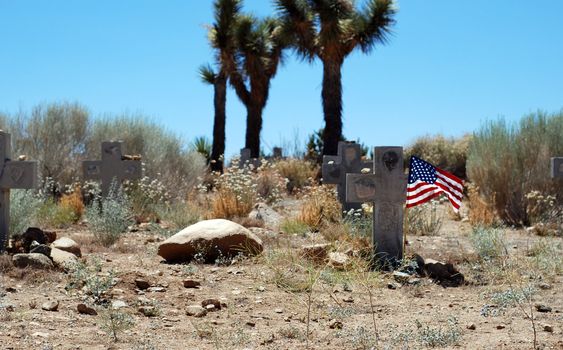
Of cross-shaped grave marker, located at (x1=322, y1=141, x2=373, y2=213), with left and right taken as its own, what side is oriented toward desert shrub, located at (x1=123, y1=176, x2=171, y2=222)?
right

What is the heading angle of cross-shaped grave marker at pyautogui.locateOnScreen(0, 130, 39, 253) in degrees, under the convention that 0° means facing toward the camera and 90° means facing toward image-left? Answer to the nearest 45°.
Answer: approximately 0°

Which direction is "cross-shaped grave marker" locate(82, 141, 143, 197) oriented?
toward the camera

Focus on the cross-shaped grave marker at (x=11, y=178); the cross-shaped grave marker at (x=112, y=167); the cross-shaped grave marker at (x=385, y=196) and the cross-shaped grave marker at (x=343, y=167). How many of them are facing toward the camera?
4

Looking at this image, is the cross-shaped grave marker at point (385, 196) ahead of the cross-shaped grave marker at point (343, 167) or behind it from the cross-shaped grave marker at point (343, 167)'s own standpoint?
ahead

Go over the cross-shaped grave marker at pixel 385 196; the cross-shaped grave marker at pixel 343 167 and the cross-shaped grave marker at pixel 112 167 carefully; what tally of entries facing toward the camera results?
3

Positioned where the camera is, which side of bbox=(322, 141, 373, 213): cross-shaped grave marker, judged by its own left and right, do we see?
front

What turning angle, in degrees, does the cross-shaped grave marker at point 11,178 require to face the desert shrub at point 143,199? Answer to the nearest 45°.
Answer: approximately 135° to its left

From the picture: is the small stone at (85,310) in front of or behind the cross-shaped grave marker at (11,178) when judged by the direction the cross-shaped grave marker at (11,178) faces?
in front

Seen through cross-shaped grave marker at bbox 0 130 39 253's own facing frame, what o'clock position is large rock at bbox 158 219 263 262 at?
The large rock is roughly at 10 o'clock from the cross-shaped grave marker.

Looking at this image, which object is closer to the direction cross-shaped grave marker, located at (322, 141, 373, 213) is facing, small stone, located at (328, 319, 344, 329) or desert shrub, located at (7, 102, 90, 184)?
the small stone

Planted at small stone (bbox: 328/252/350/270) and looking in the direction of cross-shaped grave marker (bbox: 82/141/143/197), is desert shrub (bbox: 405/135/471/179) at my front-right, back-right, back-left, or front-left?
front-right

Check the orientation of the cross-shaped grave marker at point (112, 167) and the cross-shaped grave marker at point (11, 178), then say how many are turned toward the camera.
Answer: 2

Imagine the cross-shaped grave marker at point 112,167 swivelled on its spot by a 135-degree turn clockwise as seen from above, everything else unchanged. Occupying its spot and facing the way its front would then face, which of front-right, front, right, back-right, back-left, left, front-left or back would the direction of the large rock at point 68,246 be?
back-left
